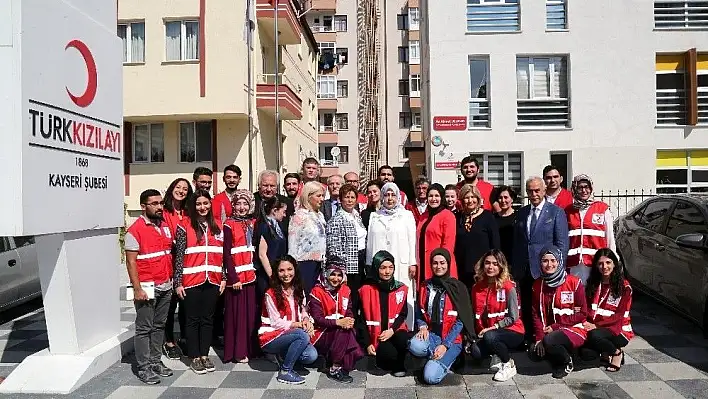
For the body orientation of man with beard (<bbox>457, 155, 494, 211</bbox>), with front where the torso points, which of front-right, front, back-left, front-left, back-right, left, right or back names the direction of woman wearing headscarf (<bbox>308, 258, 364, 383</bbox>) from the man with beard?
front-right

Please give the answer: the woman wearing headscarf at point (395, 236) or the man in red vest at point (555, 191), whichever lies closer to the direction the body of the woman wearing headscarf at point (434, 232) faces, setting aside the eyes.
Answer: the woman wearing headscarf

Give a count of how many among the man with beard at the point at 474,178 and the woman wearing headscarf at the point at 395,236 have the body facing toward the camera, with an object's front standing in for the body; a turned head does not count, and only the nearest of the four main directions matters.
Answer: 2

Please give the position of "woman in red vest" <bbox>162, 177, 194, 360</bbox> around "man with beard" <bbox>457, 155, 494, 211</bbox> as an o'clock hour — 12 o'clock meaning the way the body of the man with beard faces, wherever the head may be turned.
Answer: The woman in red vest is roughly at 2 o'clock from the man with beard.
